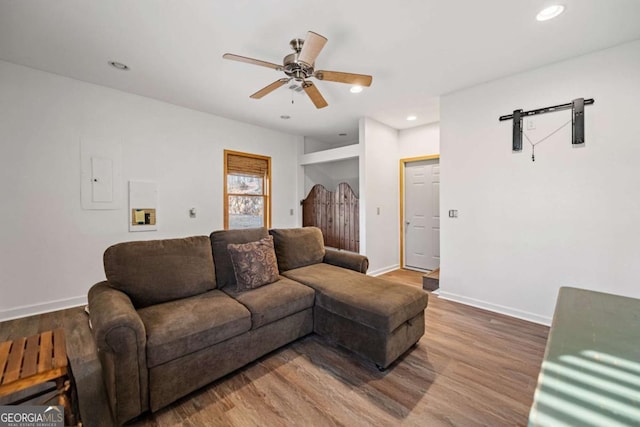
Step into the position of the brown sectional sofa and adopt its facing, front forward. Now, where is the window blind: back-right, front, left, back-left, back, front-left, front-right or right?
back-left

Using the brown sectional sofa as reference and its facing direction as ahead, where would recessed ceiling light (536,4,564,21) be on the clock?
The recessed ceiling light is roughly at 11 o'clock from the brown sectional sofa.

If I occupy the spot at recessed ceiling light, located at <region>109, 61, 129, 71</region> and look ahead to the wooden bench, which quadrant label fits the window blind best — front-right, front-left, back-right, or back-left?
back-left

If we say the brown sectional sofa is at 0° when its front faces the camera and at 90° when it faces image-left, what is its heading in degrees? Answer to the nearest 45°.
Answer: approximately 315°

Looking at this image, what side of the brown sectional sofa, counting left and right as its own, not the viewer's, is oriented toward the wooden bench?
right

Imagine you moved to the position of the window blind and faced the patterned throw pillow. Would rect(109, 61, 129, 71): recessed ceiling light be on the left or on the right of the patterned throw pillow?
right

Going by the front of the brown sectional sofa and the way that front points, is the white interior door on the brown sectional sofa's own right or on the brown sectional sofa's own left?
on the brown sectional sofa's own left

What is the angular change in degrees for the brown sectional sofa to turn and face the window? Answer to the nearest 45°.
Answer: approximately 135° to its left
